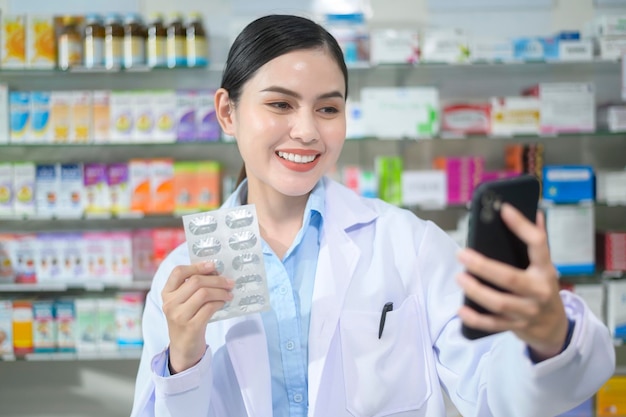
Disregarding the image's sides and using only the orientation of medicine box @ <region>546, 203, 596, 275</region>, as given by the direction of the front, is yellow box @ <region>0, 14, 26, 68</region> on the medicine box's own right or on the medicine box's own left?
on the medicine box's own right

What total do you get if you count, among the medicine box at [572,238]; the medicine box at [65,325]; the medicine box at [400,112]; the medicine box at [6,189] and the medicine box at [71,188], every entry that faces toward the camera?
5

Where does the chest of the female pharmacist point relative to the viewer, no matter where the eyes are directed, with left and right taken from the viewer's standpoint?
facing the viewer

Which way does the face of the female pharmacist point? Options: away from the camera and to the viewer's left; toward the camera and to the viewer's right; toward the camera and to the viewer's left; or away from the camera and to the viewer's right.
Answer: toward the camera and to the viewer's right

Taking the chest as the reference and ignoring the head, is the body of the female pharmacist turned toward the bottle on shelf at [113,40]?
no

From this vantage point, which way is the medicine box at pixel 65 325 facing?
toward the camera

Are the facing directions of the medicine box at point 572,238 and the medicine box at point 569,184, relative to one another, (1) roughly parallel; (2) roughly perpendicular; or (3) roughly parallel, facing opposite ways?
roughly parallel

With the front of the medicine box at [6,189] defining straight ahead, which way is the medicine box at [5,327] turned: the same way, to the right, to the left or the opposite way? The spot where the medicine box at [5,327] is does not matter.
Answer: the same way

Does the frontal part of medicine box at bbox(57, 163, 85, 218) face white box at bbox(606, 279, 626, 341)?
no

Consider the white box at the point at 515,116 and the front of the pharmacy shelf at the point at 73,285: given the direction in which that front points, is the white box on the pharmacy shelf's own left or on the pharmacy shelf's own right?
on the pharmacy shelf's own left

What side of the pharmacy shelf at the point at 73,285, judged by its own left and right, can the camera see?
front

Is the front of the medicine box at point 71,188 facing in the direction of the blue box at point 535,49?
no

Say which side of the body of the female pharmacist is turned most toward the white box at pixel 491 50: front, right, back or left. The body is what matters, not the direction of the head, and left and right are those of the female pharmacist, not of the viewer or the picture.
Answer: back

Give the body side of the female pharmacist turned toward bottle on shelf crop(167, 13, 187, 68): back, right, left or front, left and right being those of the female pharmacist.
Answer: back

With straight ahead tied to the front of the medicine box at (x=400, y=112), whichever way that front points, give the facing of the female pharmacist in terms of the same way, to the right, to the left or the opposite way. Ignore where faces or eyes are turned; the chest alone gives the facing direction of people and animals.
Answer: the same way

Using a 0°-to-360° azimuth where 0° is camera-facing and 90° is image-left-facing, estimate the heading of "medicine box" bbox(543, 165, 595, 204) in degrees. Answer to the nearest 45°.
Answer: approximately 0°

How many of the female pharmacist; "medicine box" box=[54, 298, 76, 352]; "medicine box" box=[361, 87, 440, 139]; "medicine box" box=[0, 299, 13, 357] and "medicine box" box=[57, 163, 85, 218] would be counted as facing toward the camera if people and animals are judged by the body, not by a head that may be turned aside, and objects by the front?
5
